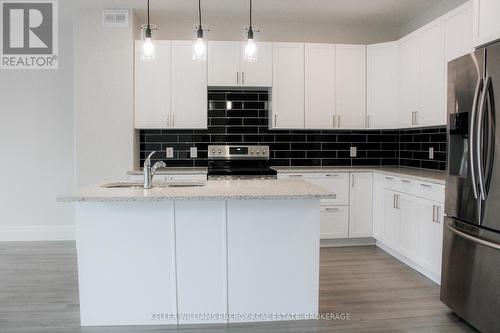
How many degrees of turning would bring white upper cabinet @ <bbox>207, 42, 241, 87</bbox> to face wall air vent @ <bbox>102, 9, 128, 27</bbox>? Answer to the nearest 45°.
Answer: approximately 90° to its right

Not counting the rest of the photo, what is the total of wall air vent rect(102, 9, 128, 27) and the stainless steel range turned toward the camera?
2

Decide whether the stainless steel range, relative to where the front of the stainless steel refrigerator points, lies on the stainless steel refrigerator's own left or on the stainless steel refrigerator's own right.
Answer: on the stainless steel refrigerator's own right

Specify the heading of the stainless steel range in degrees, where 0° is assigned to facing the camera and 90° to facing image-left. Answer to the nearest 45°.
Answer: approximately 0°
